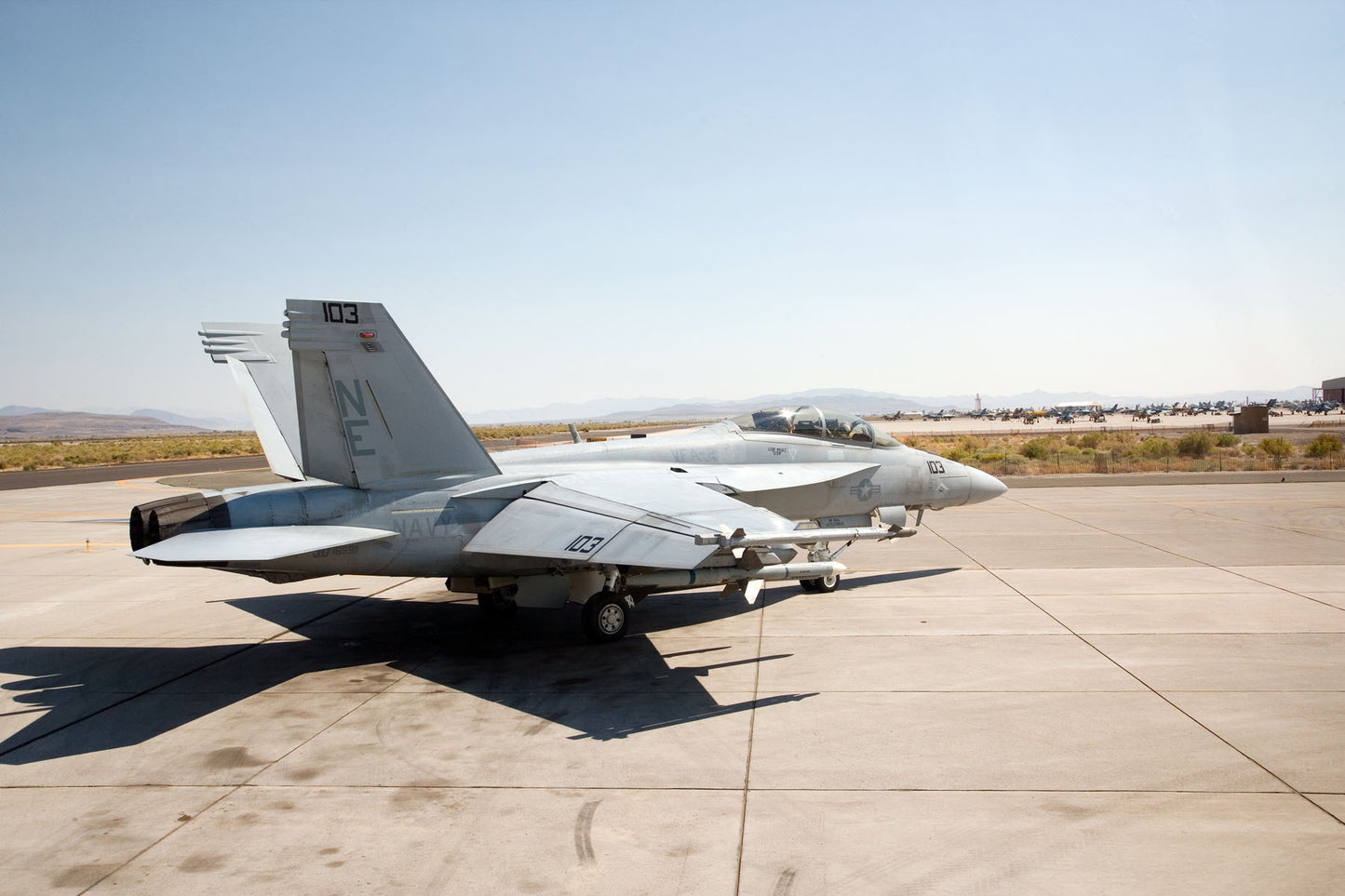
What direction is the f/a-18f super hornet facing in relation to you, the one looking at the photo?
facing away from the viewer and to the right of the viewer
